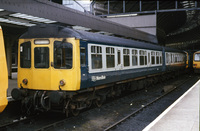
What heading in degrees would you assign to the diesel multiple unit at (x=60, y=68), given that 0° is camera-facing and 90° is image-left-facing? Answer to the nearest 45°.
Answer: approximately 45°
